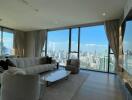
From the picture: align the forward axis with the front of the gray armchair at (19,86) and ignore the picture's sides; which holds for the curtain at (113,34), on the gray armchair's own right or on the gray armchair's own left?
on the gray armchair's own right

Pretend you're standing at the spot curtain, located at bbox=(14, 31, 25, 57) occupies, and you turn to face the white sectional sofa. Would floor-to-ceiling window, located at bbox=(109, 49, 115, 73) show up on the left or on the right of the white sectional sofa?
left

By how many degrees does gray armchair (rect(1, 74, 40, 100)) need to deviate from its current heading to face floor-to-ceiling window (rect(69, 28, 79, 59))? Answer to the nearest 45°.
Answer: approximately 45° to its right

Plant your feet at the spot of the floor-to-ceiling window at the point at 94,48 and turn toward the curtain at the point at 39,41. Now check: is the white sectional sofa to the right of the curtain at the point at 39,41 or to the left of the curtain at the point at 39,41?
left

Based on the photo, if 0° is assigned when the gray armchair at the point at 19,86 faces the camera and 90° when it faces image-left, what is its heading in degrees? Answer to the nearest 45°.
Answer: approximately 180°

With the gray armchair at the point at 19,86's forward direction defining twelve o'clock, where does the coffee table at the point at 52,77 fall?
The coffee table is roughly at 1 o'clock from the gray armchair.

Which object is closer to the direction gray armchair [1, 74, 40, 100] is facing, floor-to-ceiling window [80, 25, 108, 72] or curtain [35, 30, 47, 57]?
the curtain

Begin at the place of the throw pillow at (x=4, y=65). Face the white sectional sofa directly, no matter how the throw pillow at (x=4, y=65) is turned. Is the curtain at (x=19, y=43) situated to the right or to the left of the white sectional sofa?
left

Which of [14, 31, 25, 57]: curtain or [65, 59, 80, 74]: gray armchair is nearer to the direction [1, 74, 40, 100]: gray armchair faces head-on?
the curtain
